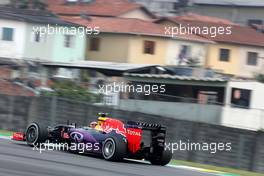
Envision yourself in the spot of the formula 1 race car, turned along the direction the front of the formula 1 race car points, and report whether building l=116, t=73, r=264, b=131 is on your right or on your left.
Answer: on your right

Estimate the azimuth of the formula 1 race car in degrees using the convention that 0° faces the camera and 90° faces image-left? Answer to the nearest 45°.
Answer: approximately 135°

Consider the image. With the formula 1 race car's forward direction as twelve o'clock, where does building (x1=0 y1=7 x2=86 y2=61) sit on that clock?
The building is roughly at 1 o'clock from the formula 1 race car.

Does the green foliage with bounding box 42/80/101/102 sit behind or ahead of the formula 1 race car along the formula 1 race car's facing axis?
ahead
